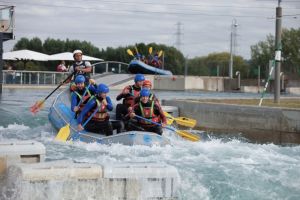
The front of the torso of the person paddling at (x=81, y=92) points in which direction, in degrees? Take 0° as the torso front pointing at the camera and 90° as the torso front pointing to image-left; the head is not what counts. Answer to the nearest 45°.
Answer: approximately 0°

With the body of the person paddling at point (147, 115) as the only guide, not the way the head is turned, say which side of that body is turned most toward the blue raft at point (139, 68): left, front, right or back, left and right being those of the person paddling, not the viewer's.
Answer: back

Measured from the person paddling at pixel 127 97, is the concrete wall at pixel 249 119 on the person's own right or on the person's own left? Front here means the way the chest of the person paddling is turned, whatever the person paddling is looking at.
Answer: on the person's own left

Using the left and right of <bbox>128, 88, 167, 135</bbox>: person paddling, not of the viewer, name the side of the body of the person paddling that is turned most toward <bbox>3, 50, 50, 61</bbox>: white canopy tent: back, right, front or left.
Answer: back

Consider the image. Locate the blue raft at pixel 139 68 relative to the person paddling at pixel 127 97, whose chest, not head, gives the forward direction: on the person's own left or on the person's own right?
on the person's own left

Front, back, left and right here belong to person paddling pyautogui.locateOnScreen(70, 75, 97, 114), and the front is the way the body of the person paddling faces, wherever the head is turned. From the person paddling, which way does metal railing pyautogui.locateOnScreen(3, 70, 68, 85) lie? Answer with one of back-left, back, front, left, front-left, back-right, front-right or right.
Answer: back

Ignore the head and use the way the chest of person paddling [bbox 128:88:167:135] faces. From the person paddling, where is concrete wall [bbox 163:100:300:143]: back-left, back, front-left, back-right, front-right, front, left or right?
back-left

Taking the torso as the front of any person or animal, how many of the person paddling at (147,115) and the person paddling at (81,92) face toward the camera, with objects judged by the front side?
2
